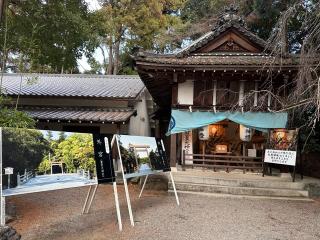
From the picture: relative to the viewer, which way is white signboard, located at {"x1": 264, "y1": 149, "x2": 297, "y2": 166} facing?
toward the camera

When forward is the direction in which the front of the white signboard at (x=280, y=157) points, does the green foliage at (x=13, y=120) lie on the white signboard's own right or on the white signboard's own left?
on the white signboard's own right

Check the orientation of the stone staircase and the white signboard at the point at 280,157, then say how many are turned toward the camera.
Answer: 2

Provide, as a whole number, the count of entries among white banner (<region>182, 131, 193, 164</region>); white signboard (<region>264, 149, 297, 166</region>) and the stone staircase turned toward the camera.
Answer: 3

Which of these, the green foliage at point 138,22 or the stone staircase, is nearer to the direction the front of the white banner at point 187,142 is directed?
the stone staircase

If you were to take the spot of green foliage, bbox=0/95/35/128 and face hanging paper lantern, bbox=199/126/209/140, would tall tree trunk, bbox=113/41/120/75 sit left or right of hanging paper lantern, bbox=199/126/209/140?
left

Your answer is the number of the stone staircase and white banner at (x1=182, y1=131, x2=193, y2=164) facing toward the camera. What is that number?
2

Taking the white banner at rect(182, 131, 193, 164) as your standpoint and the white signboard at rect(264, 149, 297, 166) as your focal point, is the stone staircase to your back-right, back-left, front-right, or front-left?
front-right

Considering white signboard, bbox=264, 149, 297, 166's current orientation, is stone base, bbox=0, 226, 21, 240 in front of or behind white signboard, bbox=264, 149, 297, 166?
in front

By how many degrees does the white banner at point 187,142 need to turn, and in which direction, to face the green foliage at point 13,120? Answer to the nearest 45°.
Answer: approximately 45° to its right

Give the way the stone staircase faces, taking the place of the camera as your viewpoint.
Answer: facing the viewer

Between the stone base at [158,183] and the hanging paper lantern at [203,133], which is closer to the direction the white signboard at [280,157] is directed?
the stone base
